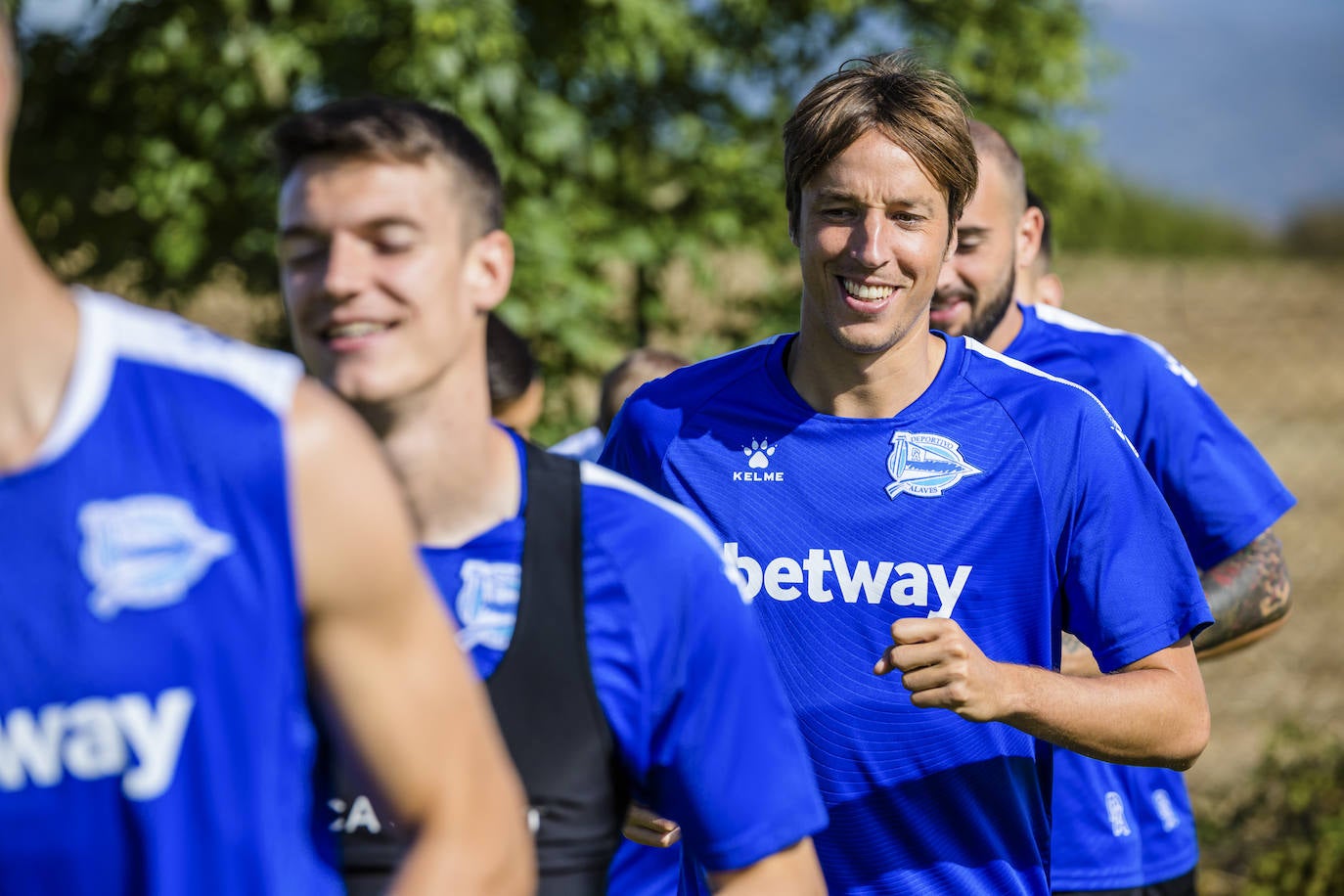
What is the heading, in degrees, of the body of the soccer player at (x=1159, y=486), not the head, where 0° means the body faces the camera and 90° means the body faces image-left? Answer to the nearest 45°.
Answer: approximately 45°

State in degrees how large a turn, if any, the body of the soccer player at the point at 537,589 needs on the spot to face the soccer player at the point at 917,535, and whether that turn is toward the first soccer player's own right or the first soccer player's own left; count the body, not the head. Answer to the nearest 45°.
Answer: approximately 180°

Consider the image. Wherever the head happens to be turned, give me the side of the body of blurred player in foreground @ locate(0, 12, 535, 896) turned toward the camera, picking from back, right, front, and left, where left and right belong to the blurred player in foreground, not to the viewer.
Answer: front

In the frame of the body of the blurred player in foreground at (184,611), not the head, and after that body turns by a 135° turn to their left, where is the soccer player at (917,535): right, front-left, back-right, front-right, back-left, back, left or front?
front

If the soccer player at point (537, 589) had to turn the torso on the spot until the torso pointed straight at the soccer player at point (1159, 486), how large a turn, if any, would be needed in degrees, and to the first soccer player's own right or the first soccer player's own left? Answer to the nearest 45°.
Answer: approximately 180°

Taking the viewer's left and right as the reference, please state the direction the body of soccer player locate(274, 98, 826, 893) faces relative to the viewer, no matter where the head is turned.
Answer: facing the viewer and to the left of the viewer

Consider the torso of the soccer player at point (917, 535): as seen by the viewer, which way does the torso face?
toward the camera

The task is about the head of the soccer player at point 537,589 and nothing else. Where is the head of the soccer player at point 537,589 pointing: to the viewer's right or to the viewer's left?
to the viewer's left

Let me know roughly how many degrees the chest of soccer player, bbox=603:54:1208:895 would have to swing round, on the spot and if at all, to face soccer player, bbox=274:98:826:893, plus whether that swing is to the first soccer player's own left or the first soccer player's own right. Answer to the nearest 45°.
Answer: approximately 45° to the first soccer player's own right

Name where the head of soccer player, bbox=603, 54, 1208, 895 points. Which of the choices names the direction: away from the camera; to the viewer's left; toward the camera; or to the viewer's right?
toward the camera

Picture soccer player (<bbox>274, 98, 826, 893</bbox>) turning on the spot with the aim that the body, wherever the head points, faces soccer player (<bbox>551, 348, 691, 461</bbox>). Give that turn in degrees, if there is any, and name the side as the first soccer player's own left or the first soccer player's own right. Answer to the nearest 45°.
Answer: approximately 135° to the first soccer player's own right

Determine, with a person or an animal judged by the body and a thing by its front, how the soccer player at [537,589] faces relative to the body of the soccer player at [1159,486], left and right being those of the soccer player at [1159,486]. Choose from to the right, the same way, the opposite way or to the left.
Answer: the same way

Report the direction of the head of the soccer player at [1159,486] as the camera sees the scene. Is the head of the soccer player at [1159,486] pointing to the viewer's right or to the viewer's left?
to the viewer's left

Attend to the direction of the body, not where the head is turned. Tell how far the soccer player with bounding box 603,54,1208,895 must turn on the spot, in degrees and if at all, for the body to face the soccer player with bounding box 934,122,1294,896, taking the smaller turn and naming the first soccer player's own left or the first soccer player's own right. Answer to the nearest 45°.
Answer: approximately 135° to the first soccer player's own left
